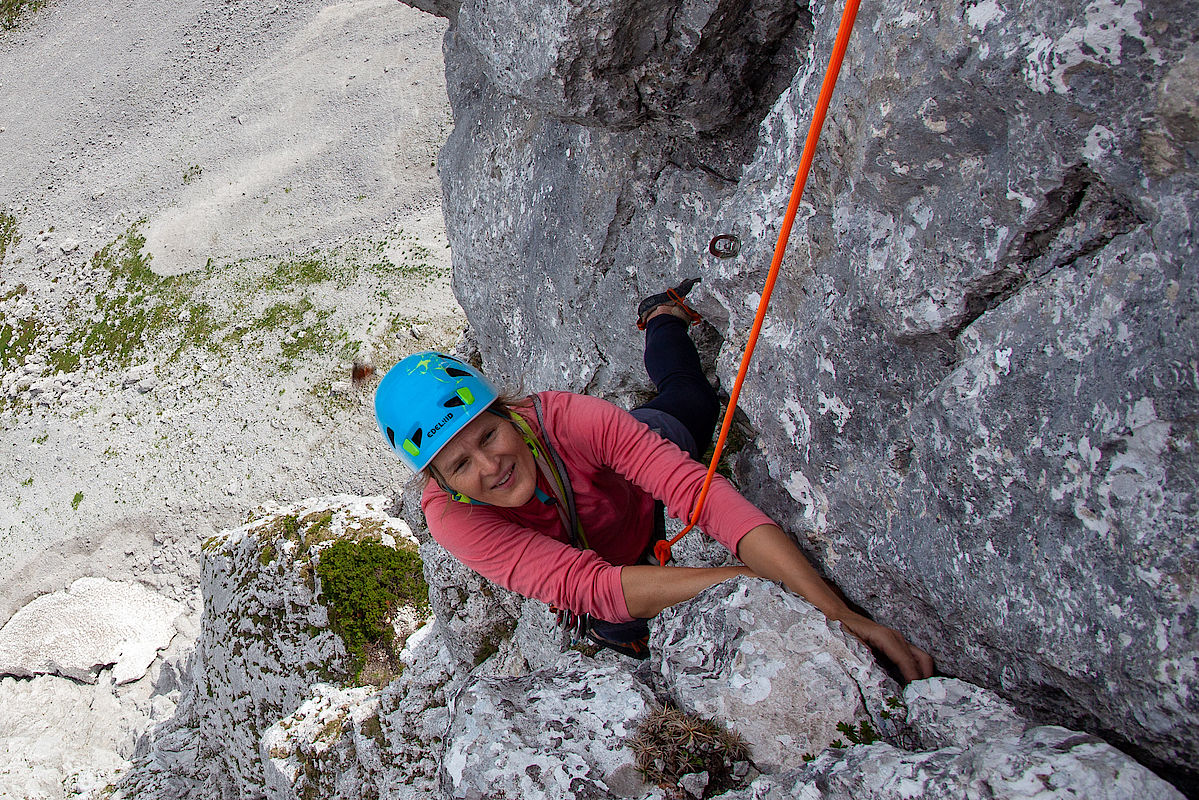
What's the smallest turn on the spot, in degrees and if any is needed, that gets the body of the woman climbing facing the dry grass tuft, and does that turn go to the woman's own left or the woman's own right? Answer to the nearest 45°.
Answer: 0° — they already face it

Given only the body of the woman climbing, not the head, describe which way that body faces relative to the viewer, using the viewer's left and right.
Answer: facing the viewer and to the right of the viewer
